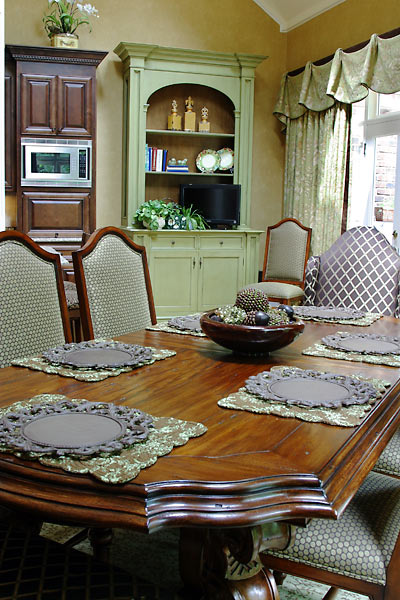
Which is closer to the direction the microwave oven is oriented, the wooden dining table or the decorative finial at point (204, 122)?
the wooden dining table

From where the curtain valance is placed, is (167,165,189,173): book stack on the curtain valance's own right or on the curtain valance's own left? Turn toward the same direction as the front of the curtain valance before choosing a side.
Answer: on the curtain valance's own right

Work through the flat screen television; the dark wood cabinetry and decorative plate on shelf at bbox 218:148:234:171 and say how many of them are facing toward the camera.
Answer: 3

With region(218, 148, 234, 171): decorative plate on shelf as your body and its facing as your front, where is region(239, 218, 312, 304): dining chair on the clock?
The dining chair is roughly at 11 o'clock from the decorative plate on shelf.

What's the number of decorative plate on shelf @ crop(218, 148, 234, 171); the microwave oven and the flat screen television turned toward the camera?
3

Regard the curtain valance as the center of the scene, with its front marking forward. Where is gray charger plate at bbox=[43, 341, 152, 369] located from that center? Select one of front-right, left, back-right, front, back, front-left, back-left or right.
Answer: front-left

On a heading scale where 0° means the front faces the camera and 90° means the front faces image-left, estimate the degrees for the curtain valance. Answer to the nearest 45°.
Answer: approximately 45°

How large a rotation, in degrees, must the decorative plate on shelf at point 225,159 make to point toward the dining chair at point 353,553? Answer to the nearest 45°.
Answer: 0° — it already faces it

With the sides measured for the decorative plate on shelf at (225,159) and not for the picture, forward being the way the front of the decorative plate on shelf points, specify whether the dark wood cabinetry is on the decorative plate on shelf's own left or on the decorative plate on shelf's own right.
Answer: on the decorative plate on shelf's own right
